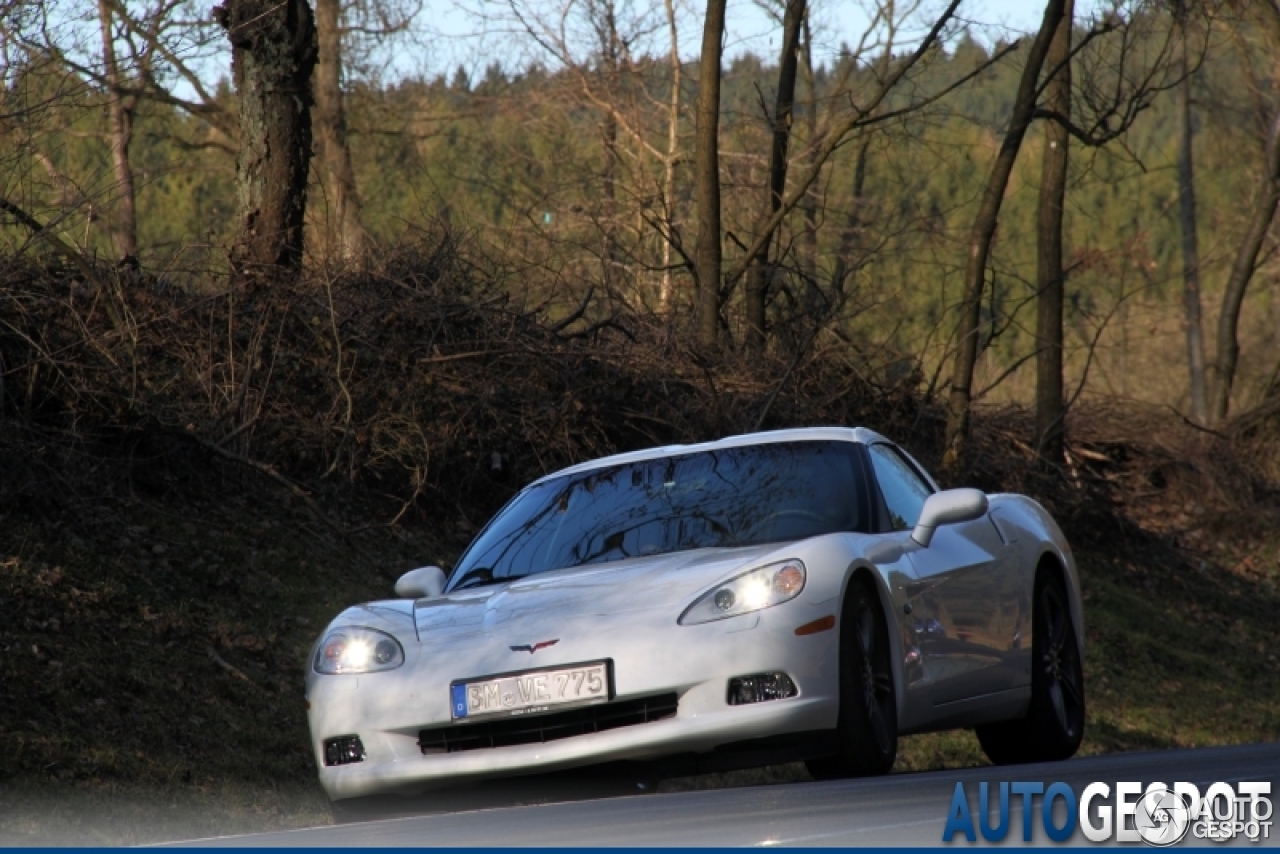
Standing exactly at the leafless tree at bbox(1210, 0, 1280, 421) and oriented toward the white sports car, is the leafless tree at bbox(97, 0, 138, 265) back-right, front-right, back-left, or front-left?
front-right

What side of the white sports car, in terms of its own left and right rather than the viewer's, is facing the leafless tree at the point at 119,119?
right

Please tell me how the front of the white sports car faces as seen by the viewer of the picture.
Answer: facing the viewer and to the left of the viewer

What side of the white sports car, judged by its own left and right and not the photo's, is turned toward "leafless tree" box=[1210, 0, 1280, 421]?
back

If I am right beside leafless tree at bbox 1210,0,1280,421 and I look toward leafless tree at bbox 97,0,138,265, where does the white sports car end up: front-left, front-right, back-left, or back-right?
front-left
